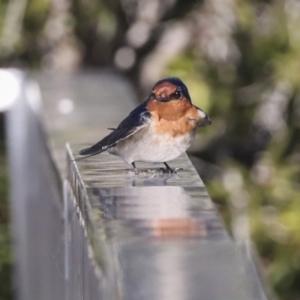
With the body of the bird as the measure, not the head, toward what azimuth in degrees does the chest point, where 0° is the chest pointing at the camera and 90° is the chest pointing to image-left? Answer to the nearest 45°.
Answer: approximately 315°
